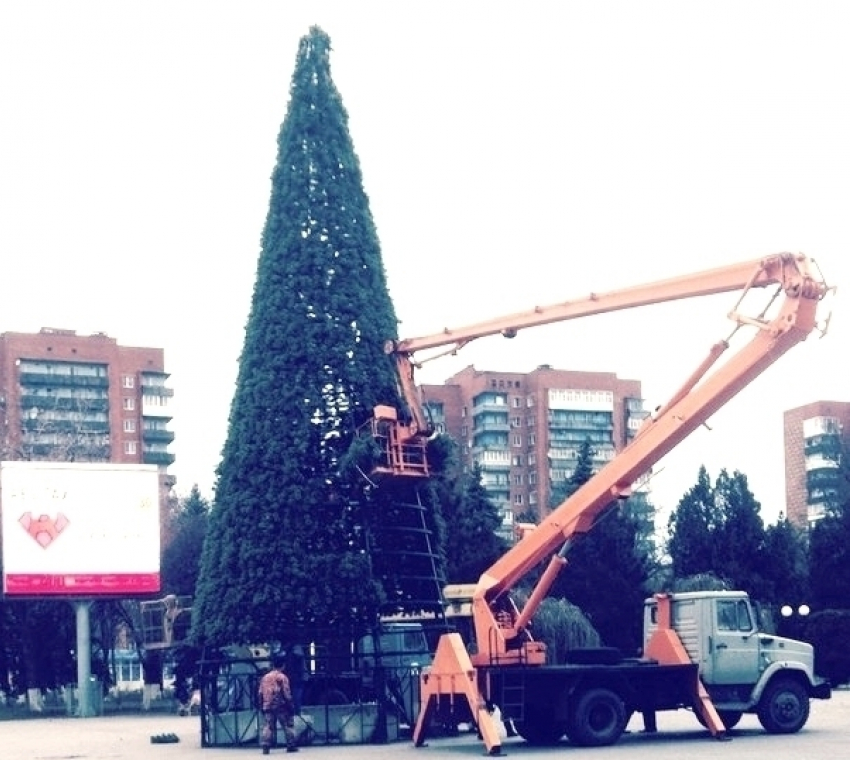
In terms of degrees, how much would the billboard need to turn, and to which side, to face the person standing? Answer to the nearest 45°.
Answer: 0° — it already faces them

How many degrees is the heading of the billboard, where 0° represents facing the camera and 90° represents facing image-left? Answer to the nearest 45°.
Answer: approximately 0°

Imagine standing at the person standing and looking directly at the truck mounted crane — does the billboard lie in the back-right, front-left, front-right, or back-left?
back-left

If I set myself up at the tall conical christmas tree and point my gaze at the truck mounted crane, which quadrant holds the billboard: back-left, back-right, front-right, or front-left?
back-left
